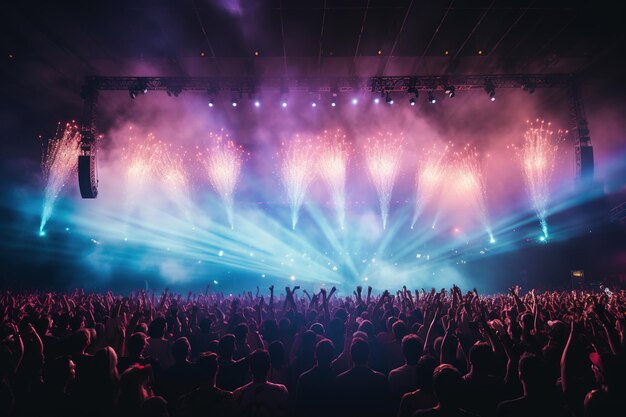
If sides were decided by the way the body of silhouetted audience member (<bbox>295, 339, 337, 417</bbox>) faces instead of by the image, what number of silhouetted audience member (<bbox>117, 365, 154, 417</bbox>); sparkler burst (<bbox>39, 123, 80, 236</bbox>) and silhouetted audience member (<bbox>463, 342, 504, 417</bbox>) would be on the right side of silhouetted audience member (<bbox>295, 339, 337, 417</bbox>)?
1

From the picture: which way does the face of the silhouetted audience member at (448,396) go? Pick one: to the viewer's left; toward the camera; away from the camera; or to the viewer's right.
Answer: away from the camera

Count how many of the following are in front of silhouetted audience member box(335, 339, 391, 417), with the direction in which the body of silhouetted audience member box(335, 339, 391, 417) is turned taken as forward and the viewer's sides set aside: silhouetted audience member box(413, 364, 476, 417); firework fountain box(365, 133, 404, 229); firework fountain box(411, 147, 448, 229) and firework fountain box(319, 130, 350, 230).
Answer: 3

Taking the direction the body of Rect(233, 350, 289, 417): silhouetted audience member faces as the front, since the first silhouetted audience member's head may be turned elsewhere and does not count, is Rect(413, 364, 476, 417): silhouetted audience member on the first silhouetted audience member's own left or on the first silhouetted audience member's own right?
on the first silhouetted audience member's own right

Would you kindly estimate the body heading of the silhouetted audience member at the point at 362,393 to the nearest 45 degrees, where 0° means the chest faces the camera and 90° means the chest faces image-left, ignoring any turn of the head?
approximately 180°

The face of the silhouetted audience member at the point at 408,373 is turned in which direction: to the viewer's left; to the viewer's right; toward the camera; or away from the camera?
away from the camera

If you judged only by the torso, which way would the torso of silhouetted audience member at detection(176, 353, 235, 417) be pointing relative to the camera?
away from the camera

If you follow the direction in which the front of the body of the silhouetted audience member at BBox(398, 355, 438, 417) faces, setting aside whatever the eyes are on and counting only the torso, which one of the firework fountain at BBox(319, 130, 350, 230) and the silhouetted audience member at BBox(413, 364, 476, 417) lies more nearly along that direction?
the firework fountain

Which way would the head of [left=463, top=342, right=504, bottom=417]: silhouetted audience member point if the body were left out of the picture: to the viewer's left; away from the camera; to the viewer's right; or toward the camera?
away from the camera

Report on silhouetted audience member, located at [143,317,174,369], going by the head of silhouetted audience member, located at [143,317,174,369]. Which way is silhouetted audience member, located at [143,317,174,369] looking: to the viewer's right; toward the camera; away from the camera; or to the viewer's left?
away from the camera

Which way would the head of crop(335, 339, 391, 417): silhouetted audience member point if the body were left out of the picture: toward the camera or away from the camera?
away from the camera

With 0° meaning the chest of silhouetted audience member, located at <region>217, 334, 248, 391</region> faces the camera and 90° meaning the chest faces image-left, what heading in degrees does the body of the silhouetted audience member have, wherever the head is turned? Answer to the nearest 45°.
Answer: approximately 180°

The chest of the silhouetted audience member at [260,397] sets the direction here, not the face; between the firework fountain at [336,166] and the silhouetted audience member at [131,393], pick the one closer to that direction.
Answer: the firework fountain

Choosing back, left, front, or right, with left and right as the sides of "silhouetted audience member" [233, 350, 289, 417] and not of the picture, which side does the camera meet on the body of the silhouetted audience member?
back
